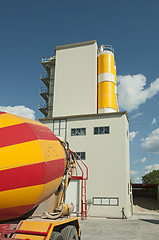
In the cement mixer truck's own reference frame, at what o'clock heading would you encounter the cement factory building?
The cement factory building is roughly at 5 o'clock from the cement mixer truck.

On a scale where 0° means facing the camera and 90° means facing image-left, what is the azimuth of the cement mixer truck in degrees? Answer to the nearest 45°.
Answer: approximately 45°
